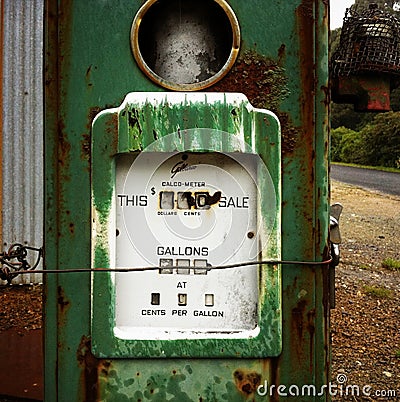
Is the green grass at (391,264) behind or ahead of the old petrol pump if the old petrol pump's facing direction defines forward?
behind

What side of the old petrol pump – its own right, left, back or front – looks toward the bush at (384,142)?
back

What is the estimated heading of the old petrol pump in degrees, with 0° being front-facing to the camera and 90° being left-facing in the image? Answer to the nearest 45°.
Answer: approximately 0°

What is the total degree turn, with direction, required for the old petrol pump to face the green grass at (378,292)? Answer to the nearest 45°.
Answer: approximately 135° to its left
